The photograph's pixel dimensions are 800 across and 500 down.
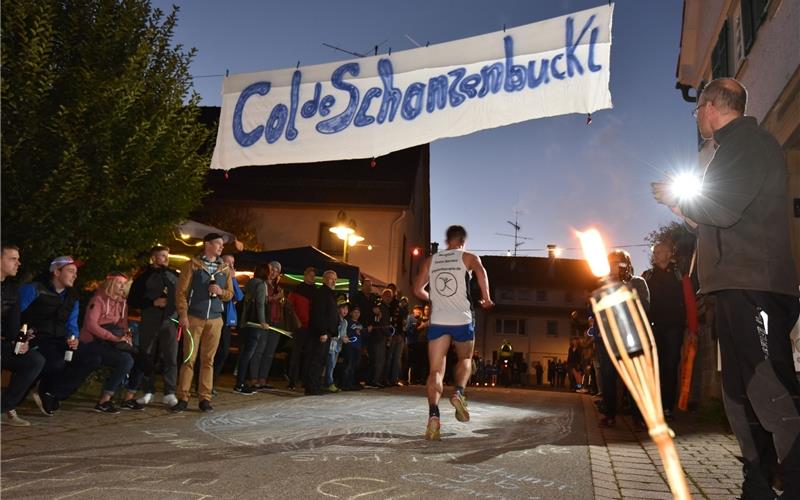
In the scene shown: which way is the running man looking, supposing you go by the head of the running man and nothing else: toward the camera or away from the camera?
away from the camera

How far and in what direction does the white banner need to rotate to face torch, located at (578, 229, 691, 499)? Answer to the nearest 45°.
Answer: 0° — it already faces it

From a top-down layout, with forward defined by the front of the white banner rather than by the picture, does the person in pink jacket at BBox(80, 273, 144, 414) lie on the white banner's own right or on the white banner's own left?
on the white banner's own right

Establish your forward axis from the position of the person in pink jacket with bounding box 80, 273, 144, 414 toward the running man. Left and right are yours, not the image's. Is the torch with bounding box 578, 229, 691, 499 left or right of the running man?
right

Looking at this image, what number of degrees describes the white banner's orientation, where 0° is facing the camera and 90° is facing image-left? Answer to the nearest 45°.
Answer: approximately 0°

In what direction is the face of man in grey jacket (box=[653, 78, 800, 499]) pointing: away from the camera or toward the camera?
away from the camera

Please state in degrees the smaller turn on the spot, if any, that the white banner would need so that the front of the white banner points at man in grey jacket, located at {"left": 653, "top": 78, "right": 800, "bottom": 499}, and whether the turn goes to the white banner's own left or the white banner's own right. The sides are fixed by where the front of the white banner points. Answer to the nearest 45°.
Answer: approximately 45° to the white banner's own left
